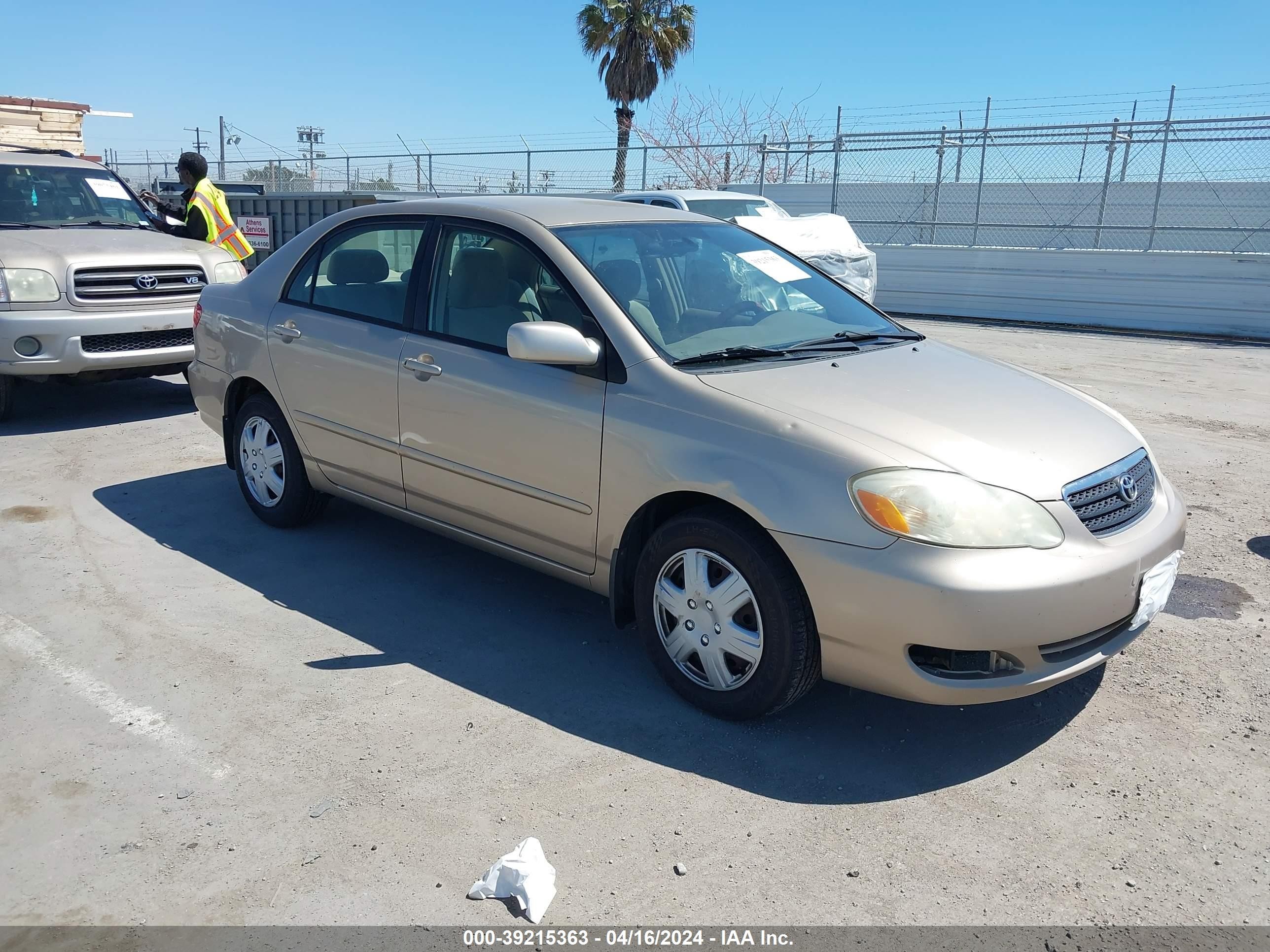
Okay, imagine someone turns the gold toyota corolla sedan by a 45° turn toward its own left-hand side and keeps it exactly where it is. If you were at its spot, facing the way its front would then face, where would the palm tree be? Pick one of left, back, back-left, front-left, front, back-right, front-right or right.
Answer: left

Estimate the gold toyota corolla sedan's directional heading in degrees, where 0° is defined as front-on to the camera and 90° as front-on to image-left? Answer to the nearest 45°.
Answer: approximately 315°

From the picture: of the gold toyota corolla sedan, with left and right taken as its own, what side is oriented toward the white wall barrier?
left

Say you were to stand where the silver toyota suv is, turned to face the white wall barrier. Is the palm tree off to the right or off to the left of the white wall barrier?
left

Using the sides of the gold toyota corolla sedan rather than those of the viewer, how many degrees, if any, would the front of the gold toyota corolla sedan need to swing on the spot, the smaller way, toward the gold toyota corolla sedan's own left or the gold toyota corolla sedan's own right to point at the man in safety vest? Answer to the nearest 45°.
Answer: approximately 180°

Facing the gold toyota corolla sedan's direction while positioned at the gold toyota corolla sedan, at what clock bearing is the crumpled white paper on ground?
The crumpled white paper on ground is roughly at 2 o'clock from the gold toyota corolla sedan.

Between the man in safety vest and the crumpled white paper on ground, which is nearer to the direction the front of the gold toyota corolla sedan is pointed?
the crumpled white paper on ground

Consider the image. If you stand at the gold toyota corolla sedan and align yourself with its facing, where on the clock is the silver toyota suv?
The silver toyota suv is roughly at 6 o'clock from the gold toyota corolla sedan.
